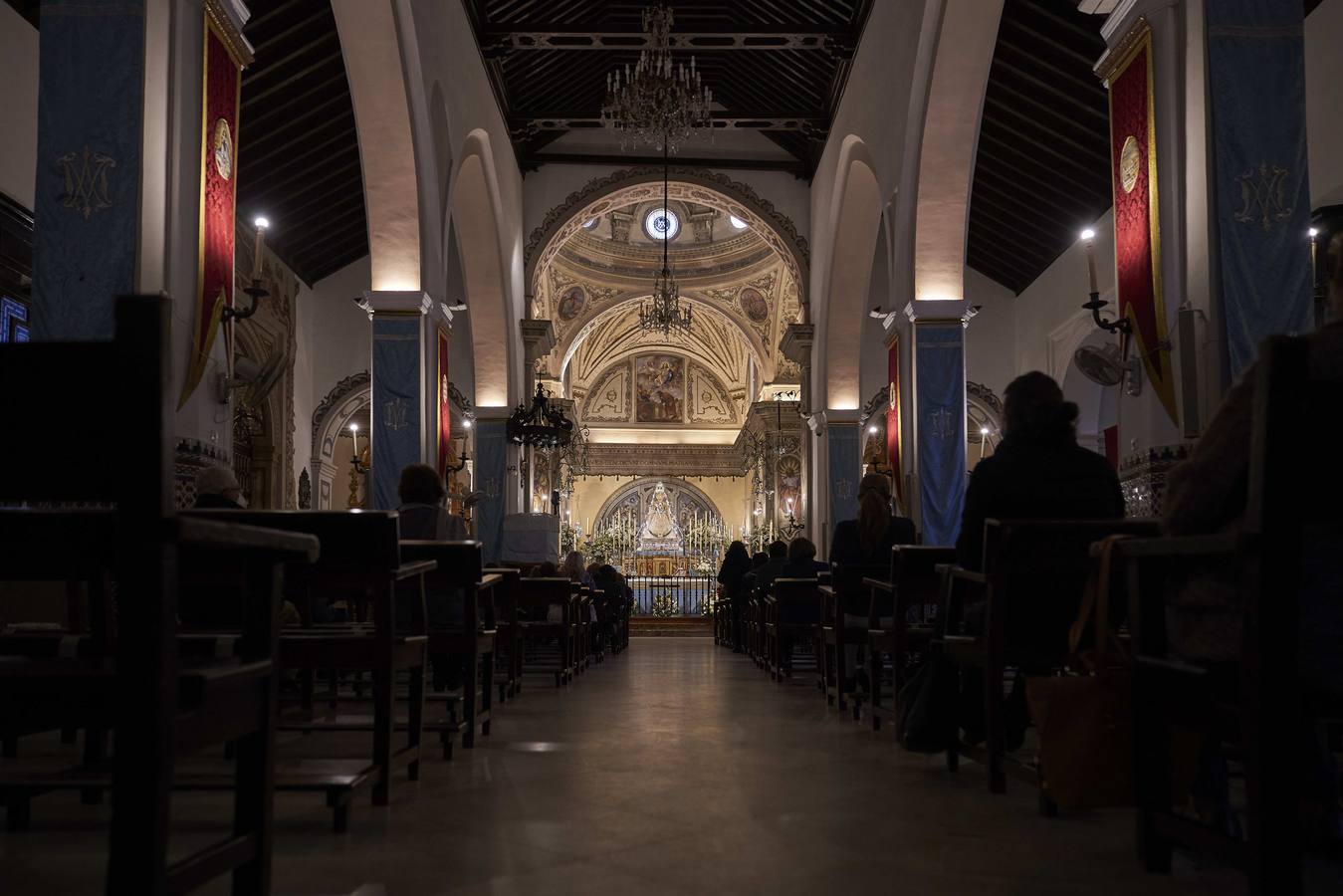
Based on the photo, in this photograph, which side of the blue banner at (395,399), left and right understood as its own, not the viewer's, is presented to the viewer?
front

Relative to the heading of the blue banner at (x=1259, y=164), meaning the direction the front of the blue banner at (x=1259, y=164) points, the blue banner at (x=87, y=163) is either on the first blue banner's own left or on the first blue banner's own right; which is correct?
on the first blue banner's own right

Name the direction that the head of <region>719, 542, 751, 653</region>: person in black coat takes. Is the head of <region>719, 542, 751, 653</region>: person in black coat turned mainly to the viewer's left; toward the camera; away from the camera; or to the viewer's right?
away from the camera

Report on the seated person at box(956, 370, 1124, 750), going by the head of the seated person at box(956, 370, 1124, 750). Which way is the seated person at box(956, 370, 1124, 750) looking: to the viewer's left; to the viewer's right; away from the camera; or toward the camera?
away from the camera

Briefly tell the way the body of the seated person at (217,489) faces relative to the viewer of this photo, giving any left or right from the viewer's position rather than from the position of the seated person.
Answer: facing away from the viewer

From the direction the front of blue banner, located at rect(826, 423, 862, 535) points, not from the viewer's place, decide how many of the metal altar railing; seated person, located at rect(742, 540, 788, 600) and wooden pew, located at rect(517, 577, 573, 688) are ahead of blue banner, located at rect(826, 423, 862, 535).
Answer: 2

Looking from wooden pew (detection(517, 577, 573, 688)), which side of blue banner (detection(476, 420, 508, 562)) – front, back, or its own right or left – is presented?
front

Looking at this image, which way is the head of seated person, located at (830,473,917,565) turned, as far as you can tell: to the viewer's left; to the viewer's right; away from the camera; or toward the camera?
away from the camera

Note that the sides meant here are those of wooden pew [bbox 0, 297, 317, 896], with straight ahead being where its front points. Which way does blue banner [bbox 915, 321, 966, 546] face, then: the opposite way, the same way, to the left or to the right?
the opposite way

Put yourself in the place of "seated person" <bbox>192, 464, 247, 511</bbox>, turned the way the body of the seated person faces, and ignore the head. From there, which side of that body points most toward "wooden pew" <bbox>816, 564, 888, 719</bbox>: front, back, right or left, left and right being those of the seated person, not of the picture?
right

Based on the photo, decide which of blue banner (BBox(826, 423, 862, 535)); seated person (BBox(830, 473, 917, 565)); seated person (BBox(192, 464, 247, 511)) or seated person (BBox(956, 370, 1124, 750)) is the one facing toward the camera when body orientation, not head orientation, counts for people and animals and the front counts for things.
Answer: the blue banner
